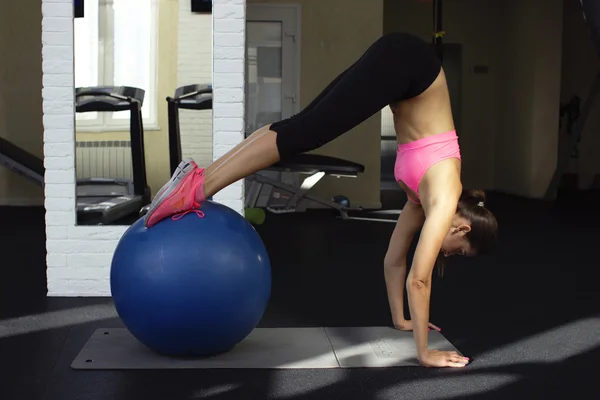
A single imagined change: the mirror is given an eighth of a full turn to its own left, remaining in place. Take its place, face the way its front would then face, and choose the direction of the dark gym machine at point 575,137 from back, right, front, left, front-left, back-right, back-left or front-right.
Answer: left

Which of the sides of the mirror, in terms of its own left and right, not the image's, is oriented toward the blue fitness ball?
front

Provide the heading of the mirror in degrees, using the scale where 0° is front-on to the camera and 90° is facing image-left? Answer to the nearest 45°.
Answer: approximately 0°

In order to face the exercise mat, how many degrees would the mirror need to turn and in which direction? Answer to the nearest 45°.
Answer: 0° — it already faces it

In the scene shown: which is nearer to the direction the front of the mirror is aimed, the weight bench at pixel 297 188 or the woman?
the woman

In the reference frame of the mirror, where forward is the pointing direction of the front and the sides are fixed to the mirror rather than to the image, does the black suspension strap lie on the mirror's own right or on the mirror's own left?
on the mirror's own left
